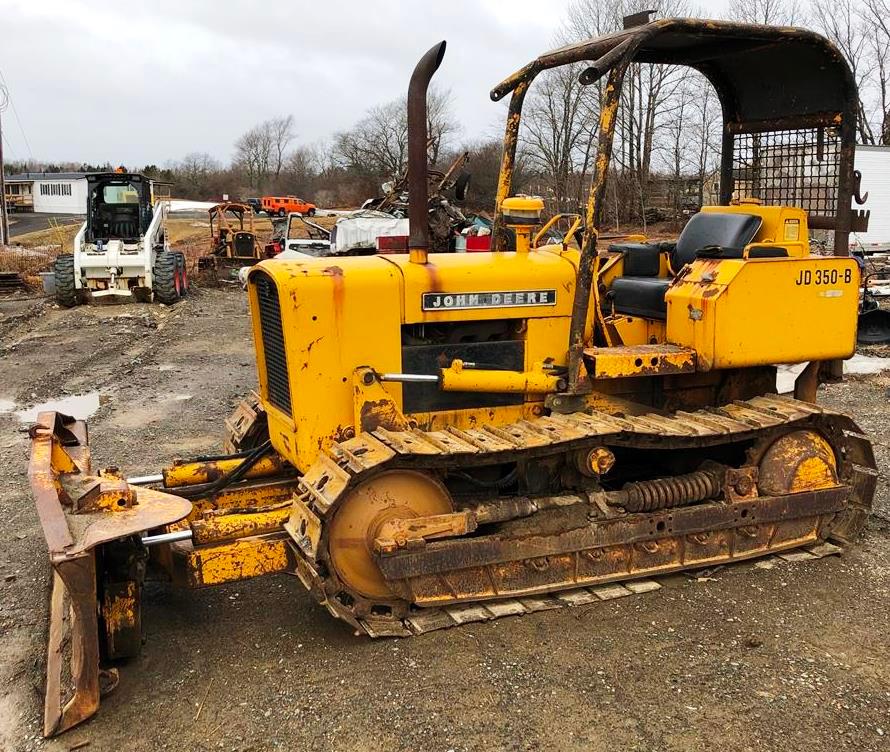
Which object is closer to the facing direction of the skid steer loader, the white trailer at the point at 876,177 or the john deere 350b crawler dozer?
the john deere 350b crawler dozer

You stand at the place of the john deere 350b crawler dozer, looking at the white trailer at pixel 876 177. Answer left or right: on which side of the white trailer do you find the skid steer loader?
left

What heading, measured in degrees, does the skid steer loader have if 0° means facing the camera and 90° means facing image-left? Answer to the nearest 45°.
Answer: approximately 0°

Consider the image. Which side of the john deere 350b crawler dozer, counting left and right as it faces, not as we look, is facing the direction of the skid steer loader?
right

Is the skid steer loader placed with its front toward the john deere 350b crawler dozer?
yes

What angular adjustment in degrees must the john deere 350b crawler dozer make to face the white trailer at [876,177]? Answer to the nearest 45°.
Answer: approximately 180°

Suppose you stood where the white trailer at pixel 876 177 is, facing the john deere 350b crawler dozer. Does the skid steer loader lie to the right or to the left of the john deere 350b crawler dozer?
right
